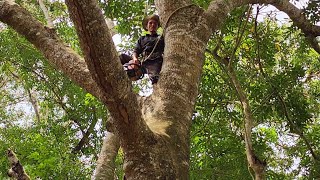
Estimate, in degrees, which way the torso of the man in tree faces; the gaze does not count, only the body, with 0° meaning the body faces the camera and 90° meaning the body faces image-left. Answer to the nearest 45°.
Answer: approximately 0°
